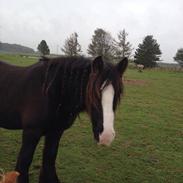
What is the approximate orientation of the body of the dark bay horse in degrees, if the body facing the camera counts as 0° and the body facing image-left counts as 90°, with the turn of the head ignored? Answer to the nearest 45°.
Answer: approximately 270°
